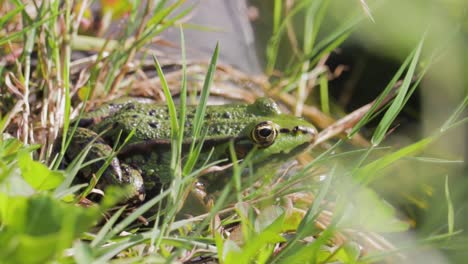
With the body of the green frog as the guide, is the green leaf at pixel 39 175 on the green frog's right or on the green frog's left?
on the green frog's right

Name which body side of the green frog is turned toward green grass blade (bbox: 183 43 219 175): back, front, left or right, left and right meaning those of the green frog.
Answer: right

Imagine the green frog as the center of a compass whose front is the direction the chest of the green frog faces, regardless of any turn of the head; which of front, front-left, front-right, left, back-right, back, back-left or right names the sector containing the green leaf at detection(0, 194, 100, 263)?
right

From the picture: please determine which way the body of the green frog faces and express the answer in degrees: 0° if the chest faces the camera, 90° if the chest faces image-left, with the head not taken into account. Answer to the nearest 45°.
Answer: approximately 270°
